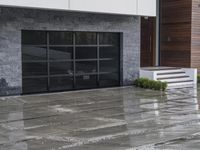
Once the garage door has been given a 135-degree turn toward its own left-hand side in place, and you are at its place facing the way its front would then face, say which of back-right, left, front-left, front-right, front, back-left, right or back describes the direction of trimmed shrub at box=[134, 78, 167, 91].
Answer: right

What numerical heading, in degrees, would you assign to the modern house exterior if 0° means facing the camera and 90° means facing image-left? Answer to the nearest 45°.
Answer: approximately 315°
